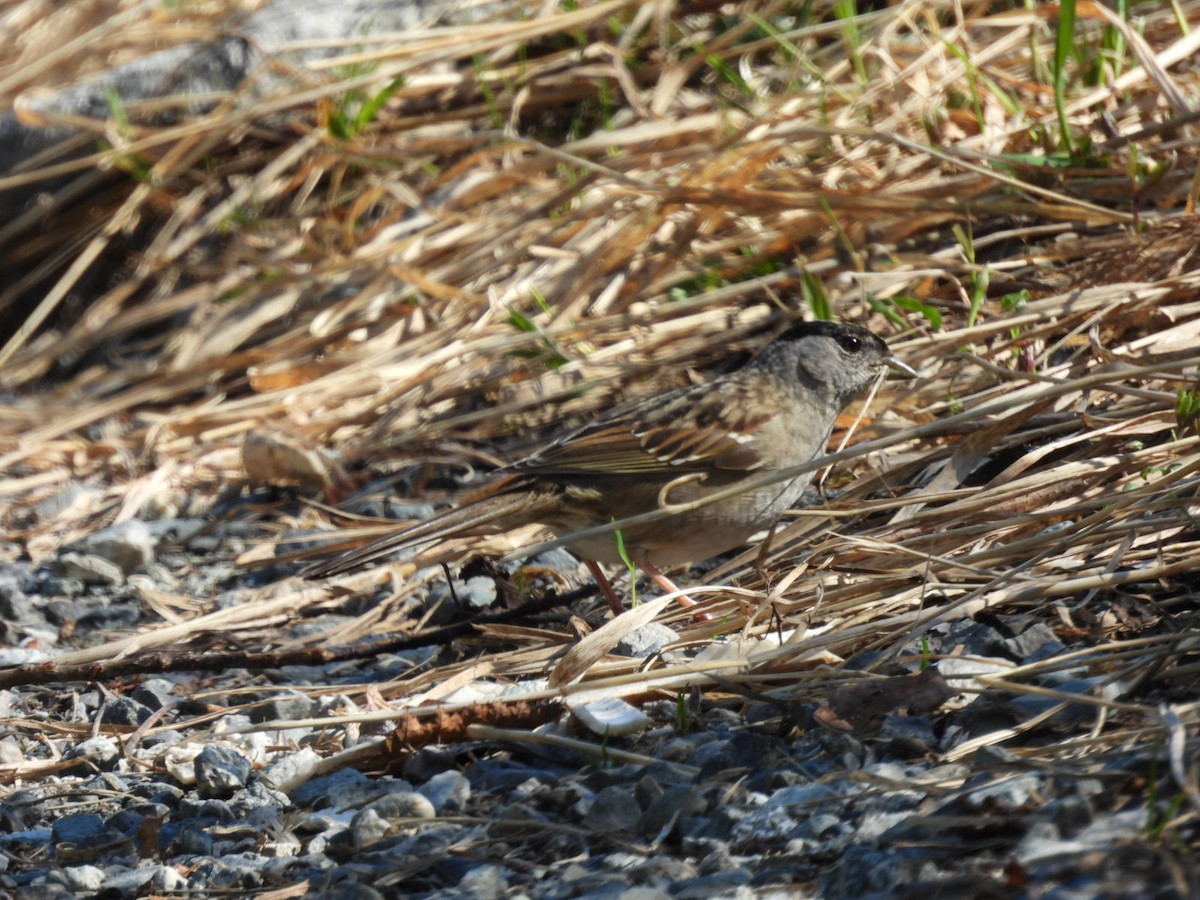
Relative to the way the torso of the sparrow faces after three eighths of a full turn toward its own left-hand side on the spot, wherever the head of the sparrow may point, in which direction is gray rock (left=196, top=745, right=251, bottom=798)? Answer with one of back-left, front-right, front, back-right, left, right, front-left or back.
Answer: left

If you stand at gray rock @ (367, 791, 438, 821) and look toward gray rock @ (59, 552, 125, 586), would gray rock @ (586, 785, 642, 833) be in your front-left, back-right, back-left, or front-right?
back-right

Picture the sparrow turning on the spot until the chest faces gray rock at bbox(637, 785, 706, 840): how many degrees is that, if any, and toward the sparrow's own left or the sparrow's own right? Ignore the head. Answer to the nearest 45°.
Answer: approximately 90° to the sparrow's own right

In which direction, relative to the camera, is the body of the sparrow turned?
to the viewer's right

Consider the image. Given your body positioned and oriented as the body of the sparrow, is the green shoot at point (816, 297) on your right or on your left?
on your left

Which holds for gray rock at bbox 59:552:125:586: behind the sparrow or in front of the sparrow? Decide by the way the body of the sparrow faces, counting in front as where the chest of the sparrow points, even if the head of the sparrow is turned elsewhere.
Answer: behind

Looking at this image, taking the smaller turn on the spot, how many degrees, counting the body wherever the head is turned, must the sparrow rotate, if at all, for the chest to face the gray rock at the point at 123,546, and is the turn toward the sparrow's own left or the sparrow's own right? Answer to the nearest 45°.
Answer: approximately 135° to the sparrow's own left

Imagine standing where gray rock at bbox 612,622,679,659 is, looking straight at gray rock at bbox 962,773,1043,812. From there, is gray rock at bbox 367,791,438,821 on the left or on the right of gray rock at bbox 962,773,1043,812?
right

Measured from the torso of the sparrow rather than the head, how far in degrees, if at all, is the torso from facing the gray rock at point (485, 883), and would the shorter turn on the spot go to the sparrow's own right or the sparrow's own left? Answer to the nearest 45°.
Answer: approximately 90° to the sparrow's own right
